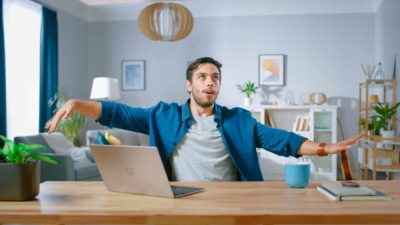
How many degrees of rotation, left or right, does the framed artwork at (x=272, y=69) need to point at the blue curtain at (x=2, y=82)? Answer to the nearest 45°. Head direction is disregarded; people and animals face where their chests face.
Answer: approximately 45° to its right

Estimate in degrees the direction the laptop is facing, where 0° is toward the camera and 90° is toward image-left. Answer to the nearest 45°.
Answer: approximately 225°

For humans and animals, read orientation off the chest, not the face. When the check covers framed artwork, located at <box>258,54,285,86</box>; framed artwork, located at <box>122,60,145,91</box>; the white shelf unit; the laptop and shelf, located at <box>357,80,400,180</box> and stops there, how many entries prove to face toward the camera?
4

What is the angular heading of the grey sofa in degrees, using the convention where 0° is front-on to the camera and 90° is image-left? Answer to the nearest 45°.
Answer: approximately 315°

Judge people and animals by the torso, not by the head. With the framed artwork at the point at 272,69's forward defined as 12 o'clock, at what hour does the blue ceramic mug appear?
The blue ceramic mug is roughly at 12 o'clock from the framed artwork.

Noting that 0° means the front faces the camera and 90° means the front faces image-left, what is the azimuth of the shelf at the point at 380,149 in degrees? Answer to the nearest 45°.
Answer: approximately 0°
